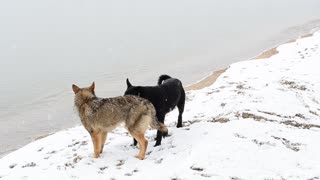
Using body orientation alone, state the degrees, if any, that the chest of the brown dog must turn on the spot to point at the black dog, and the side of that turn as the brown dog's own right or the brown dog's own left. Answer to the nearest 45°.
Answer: approximately 135° to the brown dog's own right

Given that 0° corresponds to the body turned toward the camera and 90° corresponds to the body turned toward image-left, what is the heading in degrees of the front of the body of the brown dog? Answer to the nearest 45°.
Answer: approximately 90°
